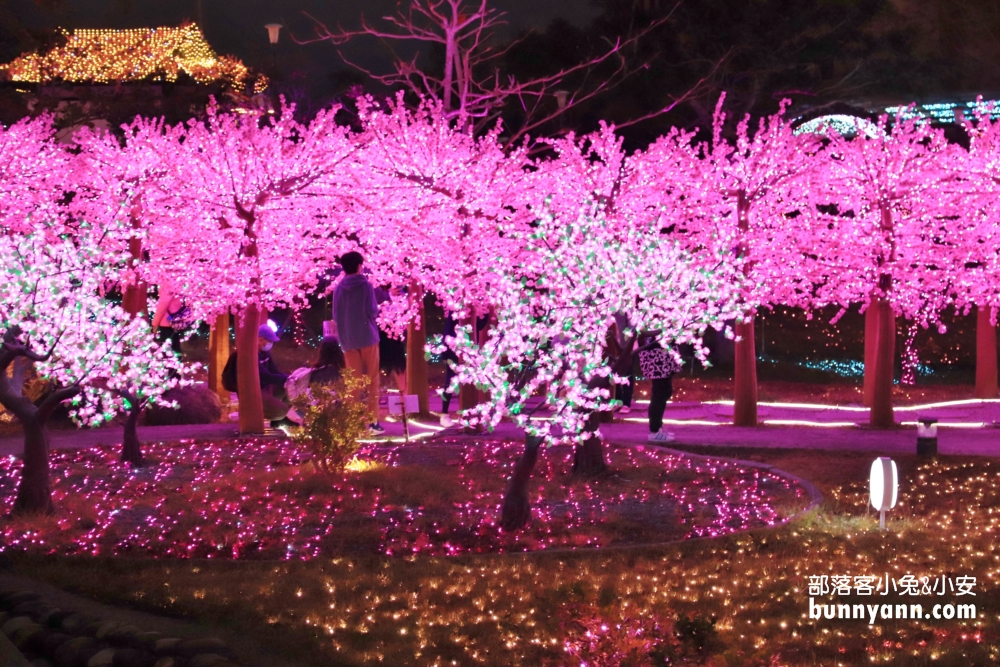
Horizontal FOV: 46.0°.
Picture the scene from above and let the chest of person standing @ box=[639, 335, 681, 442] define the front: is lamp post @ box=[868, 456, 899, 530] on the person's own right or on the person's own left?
on the person's own right

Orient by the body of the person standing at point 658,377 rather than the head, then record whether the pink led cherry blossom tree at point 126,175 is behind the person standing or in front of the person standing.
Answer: behind

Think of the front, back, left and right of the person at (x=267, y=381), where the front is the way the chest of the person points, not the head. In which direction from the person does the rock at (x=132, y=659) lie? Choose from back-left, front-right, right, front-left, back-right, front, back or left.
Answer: right

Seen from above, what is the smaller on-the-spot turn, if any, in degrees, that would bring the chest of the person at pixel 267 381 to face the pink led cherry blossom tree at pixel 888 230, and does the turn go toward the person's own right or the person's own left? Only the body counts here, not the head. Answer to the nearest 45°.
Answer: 0° — they already face it

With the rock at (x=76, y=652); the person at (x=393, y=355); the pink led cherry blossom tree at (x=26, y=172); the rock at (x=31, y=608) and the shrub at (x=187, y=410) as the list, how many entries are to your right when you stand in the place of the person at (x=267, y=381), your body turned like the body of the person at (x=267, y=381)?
2

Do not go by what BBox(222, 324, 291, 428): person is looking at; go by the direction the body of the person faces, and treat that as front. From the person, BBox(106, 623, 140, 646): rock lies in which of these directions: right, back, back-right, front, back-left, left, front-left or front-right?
right

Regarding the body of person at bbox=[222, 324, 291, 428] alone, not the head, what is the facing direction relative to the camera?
to the viewer's right
